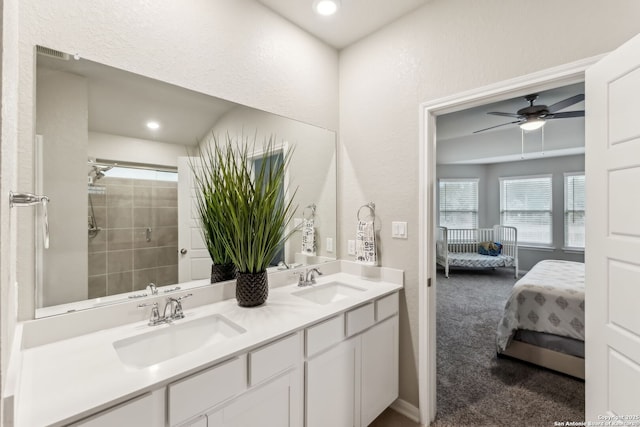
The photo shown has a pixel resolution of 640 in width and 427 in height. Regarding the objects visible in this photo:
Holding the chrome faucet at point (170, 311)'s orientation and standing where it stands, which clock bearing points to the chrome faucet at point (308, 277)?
the chrome faucet at point (308, 277) is roughly at 10 o'clock from the chrome faucet at point (170, 311).

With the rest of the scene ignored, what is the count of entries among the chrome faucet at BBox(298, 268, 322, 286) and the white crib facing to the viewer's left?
0

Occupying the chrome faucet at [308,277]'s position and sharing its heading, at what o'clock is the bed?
The bed is roughly at 10 o'clock from the chrome faucet.

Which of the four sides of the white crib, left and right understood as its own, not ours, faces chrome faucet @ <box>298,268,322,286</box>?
front

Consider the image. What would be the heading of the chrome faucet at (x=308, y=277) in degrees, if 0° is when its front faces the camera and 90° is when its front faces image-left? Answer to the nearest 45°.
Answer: approximately 315°

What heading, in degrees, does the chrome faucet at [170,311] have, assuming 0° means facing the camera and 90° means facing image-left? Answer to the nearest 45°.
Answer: approximately 315°

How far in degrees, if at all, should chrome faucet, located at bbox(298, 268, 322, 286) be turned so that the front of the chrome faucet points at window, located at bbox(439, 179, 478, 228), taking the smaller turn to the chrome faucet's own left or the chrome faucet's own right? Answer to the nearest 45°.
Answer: approximately 90° to the chrome faucet's own left

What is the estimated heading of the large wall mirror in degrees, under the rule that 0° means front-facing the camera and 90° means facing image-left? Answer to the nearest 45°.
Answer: approximately 315°

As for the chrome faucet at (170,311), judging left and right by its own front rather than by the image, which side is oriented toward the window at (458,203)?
left

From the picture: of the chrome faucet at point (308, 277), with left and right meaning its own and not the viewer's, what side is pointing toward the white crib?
left
